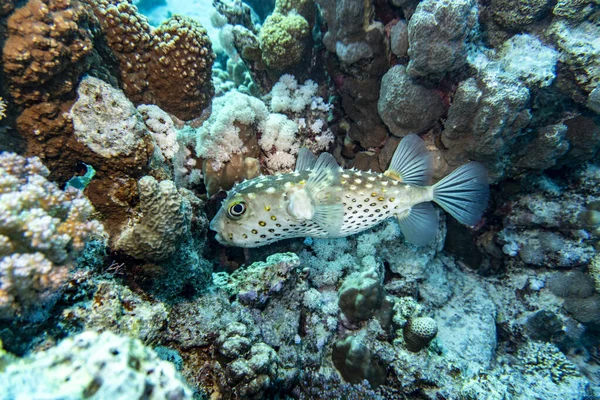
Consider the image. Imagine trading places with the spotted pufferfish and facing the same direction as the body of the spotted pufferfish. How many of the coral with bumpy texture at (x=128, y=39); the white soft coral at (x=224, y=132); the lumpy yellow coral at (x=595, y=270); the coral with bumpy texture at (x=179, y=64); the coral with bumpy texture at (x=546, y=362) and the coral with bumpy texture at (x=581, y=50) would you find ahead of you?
3

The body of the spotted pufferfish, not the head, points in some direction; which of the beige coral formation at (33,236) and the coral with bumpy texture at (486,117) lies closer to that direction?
the beige coral formation

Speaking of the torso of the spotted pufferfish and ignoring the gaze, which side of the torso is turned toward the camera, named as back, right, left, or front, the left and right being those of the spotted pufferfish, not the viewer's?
left

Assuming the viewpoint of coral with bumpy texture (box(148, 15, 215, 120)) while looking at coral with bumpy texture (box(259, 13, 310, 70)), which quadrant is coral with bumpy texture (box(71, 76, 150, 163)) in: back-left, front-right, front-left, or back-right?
back-right

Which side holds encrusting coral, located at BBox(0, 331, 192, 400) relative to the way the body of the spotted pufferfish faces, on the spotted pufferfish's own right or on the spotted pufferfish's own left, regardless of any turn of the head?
on the spotted pufferfish's own left

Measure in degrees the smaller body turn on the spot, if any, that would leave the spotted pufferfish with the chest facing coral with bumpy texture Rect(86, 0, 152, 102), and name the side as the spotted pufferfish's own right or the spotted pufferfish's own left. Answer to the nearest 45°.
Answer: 0° — it already faces it

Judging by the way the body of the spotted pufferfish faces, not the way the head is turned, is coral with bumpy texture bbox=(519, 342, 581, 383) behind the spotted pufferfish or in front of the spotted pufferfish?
behind

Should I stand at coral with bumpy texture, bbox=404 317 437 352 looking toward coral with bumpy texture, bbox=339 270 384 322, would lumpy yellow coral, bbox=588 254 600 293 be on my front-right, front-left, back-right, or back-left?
back-right

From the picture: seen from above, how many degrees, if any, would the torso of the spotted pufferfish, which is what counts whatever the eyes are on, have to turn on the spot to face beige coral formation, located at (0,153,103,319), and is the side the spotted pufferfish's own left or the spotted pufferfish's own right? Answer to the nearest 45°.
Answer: approximately 45° to the spotted pufferfish's own left
